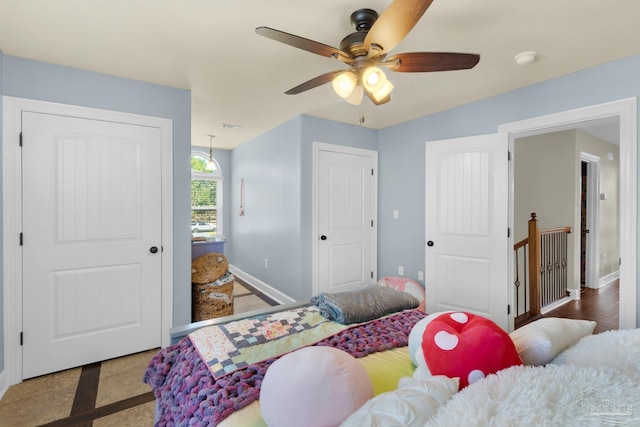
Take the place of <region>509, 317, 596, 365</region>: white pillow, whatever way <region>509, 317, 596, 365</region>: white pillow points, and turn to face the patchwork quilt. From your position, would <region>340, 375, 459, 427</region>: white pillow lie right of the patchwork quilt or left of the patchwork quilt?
left

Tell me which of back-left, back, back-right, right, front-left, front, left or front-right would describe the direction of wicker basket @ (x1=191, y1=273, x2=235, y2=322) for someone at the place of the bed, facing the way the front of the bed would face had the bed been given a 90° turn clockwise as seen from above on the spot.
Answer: left

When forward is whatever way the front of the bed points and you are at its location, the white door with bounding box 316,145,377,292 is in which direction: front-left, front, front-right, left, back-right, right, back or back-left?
front-right

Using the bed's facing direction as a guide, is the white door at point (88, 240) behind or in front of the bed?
in front

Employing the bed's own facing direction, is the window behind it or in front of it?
in front

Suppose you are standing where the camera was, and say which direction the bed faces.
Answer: facing away from the viewer and to the left of the viewer

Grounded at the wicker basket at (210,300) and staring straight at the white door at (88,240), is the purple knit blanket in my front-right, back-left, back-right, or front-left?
front-left

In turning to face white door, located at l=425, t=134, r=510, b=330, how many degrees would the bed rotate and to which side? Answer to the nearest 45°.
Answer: approximately 45° to its right

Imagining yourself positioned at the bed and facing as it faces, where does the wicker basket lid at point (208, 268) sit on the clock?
The wicker basket lid is roughly at 12 o'clock from the bed.
